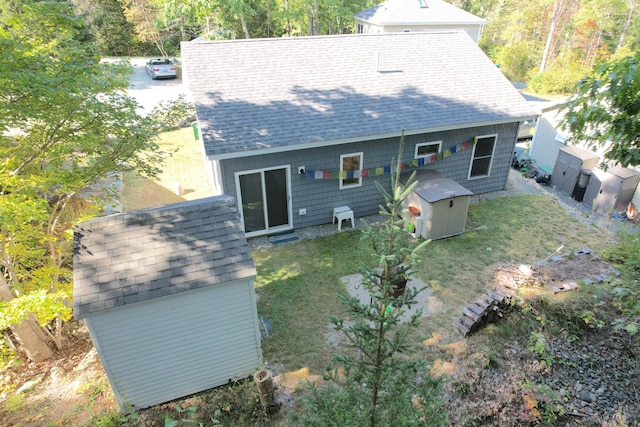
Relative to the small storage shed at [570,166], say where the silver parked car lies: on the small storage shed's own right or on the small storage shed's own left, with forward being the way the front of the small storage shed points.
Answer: on the small storage shed's own right

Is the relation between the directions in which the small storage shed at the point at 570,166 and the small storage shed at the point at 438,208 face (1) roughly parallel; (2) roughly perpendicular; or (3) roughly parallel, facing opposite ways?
roughly perpendicular

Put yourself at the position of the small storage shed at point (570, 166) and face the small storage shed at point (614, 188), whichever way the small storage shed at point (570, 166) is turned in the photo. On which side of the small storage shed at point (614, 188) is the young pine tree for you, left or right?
right

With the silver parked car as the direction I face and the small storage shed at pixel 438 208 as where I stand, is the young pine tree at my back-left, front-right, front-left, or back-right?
back-left

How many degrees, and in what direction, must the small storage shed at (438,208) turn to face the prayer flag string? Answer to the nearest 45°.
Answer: approximately 180°

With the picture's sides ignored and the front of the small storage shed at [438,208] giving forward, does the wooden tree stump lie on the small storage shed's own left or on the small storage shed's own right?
on the small storage shed's own right

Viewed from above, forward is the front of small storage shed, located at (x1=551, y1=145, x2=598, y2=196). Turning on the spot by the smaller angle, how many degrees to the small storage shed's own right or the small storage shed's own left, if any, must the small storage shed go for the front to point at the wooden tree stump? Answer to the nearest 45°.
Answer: approximately 45° to the small storage shed's own left

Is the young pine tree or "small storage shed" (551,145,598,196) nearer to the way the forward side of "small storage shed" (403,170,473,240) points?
the young pine tree

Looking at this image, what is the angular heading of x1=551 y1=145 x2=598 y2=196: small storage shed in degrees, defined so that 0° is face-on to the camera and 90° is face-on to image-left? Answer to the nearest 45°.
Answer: approximately 45°
